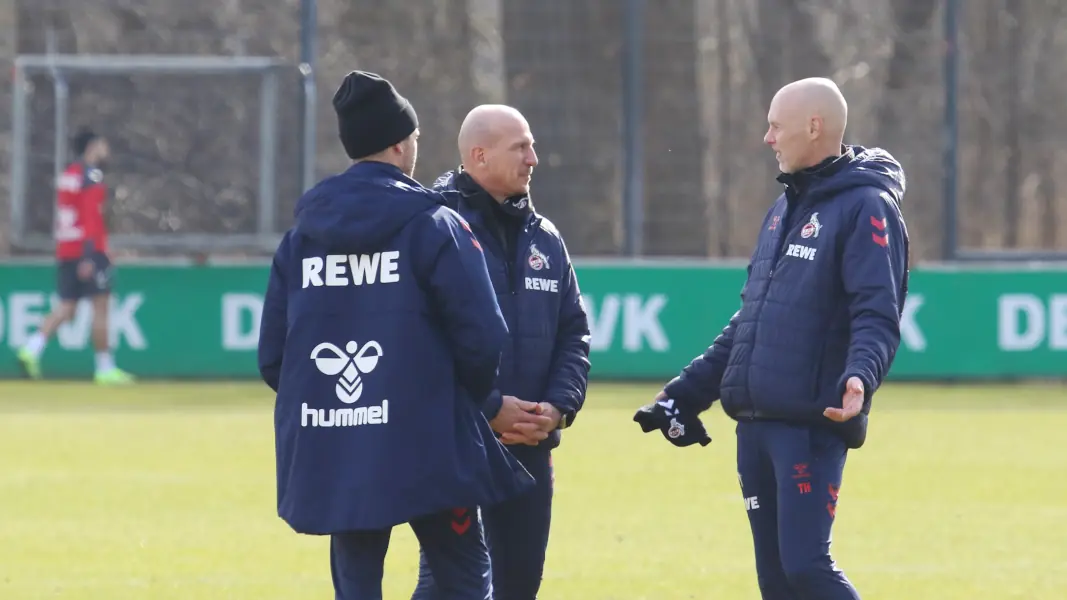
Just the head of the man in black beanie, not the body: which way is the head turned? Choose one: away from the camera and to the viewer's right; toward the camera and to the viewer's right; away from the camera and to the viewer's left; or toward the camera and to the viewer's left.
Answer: away from the camera and to the viewer's right

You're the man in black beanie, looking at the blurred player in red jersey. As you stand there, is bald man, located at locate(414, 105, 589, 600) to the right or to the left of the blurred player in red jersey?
right

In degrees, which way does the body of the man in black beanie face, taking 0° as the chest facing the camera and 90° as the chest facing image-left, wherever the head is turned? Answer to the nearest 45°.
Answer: approximately 225°

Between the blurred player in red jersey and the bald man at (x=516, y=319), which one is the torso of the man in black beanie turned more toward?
the bald man

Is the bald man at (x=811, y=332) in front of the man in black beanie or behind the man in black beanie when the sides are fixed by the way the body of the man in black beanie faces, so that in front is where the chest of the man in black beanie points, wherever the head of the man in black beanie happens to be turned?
in front

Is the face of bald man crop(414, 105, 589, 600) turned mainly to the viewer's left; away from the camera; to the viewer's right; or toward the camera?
to the viewer's right

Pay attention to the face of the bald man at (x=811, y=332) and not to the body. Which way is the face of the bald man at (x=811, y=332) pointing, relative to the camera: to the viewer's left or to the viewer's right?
to the viewer's left

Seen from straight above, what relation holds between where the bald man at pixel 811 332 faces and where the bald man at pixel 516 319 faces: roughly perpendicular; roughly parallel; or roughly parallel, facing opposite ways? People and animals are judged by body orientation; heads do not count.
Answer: roughly perpendicular

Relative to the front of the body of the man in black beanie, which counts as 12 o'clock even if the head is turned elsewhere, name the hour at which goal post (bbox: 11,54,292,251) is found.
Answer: The goal post is roughly at 10 o'clock from the man in black beanie.

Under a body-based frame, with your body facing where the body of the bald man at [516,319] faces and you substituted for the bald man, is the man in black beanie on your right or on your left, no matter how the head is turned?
on your right
